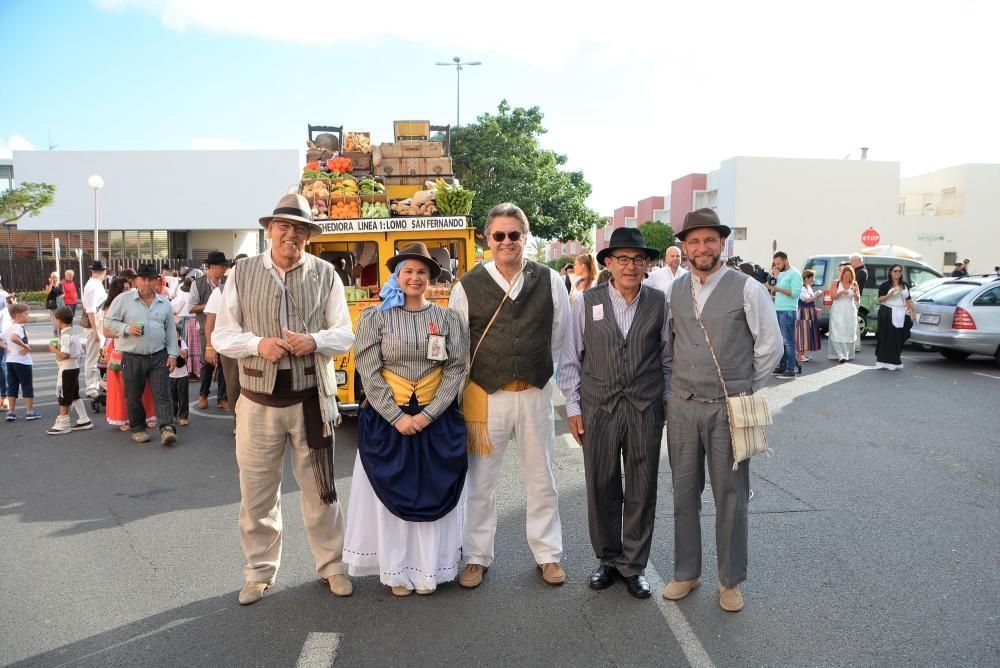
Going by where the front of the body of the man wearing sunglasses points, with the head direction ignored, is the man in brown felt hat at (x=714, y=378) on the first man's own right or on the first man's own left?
on the first man's own left

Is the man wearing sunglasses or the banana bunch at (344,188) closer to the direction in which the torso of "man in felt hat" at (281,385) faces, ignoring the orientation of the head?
the man wearing sunglasses

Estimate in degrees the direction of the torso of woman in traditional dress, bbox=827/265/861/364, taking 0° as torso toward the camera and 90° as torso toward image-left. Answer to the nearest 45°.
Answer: approximately 0°

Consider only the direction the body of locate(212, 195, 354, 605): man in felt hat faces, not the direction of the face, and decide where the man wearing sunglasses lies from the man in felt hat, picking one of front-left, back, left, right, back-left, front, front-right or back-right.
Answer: left

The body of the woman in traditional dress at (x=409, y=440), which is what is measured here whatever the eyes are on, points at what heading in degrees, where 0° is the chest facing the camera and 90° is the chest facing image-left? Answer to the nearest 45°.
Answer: approximately 0°

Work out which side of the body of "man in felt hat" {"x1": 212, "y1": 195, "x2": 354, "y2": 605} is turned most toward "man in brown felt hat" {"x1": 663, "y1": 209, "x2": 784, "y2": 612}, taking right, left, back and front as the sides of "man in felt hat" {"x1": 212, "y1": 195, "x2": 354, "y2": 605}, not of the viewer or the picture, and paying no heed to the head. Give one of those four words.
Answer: left

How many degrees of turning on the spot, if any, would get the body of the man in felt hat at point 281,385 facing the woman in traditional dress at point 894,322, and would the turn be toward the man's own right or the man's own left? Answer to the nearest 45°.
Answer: approximately 135° to the man's own left

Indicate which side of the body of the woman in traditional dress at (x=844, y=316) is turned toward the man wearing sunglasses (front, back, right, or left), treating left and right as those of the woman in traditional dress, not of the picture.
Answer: front

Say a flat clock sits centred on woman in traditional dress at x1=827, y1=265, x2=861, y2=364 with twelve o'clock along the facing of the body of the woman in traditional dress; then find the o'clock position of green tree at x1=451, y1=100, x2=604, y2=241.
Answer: The green tree is roughly at 5 o'clock from the woman in traditional dress.
